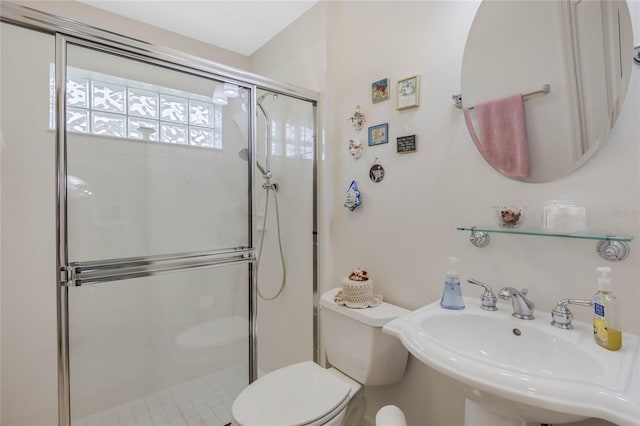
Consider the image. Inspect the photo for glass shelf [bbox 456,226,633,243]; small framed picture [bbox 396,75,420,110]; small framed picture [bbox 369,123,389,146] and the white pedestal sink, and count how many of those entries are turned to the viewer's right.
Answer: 0

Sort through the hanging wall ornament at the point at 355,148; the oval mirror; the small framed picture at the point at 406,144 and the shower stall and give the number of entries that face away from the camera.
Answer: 0

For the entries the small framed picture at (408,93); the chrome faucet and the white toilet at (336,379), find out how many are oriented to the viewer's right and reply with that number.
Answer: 0

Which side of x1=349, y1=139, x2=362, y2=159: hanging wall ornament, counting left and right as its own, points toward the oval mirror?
left

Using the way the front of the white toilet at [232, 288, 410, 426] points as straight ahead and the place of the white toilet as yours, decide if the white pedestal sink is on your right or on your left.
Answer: on your left

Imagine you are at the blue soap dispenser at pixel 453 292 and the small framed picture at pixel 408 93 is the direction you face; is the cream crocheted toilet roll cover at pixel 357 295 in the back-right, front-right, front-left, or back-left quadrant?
front-left

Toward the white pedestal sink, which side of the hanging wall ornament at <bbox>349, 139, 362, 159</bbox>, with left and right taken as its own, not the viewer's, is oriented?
left

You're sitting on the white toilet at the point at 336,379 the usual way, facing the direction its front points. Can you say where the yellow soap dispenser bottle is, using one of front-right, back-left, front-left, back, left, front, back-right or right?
left

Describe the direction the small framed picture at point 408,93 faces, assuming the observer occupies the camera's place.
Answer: facing the viewer and to the left of the viewer

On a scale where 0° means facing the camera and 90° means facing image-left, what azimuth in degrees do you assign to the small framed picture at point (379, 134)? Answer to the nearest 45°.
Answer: approximately 45°

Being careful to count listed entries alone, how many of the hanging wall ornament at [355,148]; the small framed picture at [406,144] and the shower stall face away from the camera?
0

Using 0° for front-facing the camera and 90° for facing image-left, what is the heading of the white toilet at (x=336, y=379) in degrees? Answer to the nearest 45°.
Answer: approximately 45°
